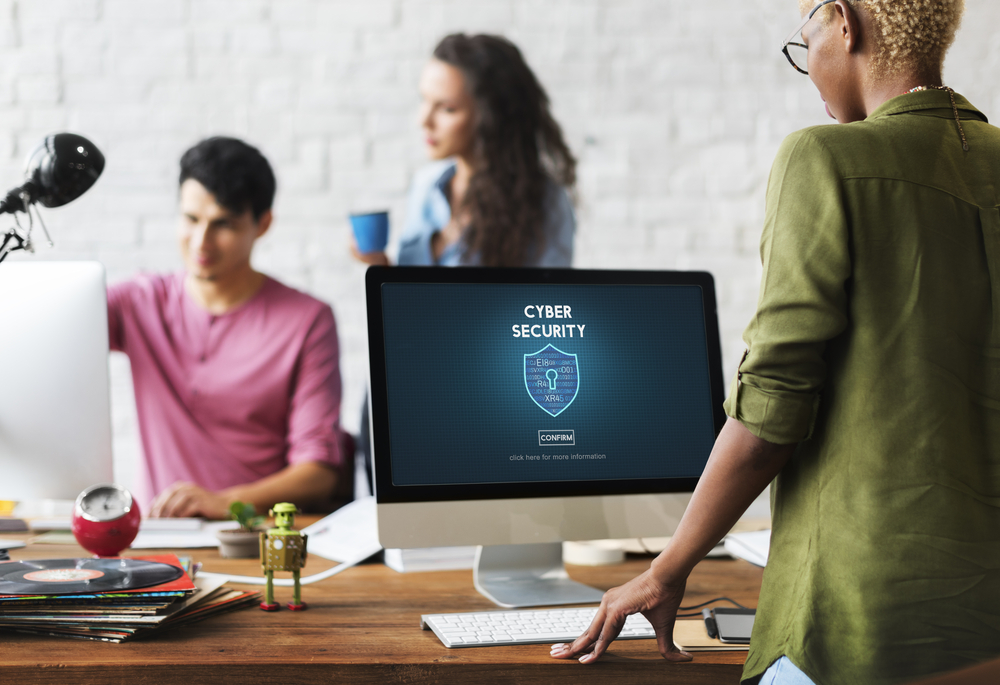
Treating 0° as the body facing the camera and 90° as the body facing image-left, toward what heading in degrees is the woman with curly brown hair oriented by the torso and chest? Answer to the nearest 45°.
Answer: approximately 45°

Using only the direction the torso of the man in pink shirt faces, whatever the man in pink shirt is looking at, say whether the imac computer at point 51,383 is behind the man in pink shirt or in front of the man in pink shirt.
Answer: in front

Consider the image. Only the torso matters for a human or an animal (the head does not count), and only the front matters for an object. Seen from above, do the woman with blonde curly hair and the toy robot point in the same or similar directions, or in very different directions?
very different directions

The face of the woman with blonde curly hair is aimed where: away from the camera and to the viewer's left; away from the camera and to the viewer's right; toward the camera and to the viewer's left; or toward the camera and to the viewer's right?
away from the camera and to the viewer's left

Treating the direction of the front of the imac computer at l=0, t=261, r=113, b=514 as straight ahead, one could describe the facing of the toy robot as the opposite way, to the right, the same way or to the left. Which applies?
the opposite way

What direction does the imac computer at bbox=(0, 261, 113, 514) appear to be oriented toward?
away from the camera

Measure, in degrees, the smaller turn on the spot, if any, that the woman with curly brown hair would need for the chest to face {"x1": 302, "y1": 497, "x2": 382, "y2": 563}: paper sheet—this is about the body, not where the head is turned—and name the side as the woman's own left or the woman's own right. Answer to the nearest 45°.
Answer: approximately 45° to the woman's own left

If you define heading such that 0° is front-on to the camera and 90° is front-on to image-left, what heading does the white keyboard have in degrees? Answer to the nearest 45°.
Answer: approximately 0°

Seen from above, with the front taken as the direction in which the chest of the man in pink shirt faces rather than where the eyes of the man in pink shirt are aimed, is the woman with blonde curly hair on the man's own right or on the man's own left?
on the man's own left

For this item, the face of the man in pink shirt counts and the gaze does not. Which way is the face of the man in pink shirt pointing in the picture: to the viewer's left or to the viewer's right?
to the viewer's left

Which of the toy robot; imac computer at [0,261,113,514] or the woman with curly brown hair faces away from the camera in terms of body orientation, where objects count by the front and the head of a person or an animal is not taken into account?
the imac computer

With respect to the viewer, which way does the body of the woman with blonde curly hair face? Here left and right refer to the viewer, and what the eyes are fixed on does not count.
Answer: facing away from the viewer and to the left of the viewer
